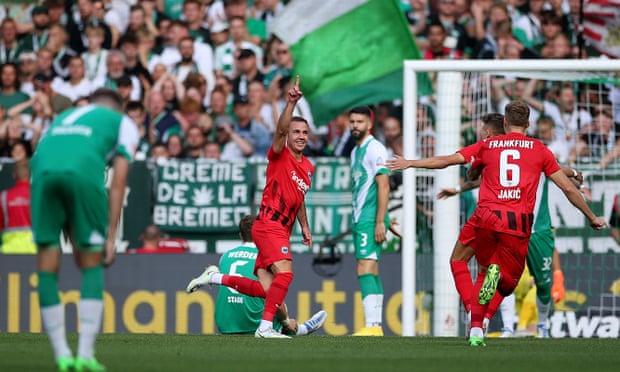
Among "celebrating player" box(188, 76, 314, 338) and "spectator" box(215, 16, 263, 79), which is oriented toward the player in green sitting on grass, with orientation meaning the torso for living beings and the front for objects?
the spectator

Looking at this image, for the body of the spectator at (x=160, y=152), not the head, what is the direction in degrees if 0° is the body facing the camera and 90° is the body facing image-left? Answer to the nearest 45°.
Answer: approximately 0°

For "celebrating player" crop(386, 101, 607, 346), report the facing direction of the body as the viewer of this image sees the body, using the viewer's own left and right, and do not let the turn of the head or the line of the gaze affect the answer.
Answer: facing away from the viewer
